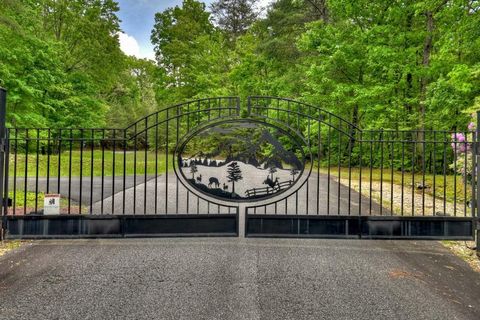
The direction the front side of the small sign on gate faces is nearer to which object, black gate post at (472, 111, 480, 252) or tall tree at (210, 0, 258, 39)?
the black gate post

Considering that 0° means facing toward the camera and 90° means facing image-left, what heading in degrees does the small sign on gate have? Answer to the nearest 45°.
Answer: approximately 0°

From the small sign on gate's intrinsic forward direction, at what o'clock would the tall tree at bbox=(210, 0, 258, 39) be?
The tall tree is roughly at 7 o'clock from the small sign on gate.

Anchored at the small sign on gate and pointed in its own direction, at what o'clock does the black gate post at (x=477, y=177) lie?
The black gate post is roughly at 10 o'clock from the small sign on gate.
